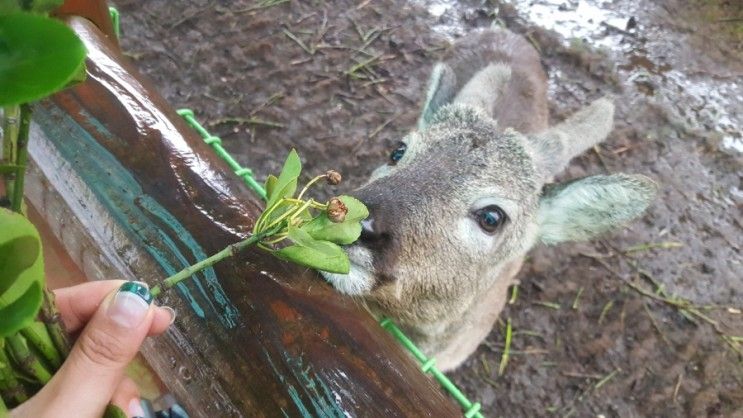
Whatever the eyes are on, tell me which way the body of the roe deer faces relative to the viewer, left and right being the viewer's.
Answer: facing the viewer and to the left of the viewer

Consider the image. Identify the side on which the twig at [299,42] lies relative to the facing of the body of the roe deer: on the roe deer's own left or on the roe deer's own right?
on the roe deer's own right

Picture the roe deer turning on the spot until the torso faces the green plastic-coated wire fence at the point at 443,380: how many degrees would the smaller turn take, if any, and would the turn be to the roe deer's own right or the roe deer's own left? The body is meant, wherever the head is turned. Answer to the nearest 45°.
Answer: approximately 45° to the roe deer's own left

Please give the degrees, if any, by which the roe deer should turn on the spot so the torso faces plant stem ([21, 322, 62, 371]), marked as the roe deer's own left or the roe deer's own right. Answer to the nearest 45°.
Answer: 0° — it already faces it

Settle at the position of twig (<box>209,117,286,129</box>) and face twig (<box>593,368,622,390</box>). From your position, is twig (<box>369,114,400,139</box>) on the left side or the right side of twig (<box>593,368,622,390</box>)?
left

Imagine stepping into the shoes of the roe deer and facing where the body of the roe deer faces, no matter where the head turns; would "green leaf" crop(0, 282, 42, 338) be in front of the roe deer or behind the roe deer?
in front
